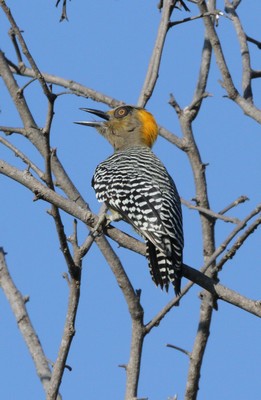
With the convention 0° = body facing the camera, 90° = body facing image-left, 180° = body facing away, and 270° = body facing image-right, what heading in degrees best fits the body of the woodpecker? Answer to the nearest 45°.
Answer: approximately 135°

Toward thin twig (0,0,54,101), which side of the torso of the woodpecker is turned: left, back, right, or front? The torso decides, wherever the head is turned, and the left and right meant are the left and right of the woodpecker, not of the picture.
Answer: left

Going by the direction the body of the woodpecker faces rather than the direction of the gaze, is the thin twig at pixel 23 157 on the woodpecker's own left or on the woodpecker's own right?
on the woodpecker's own left
